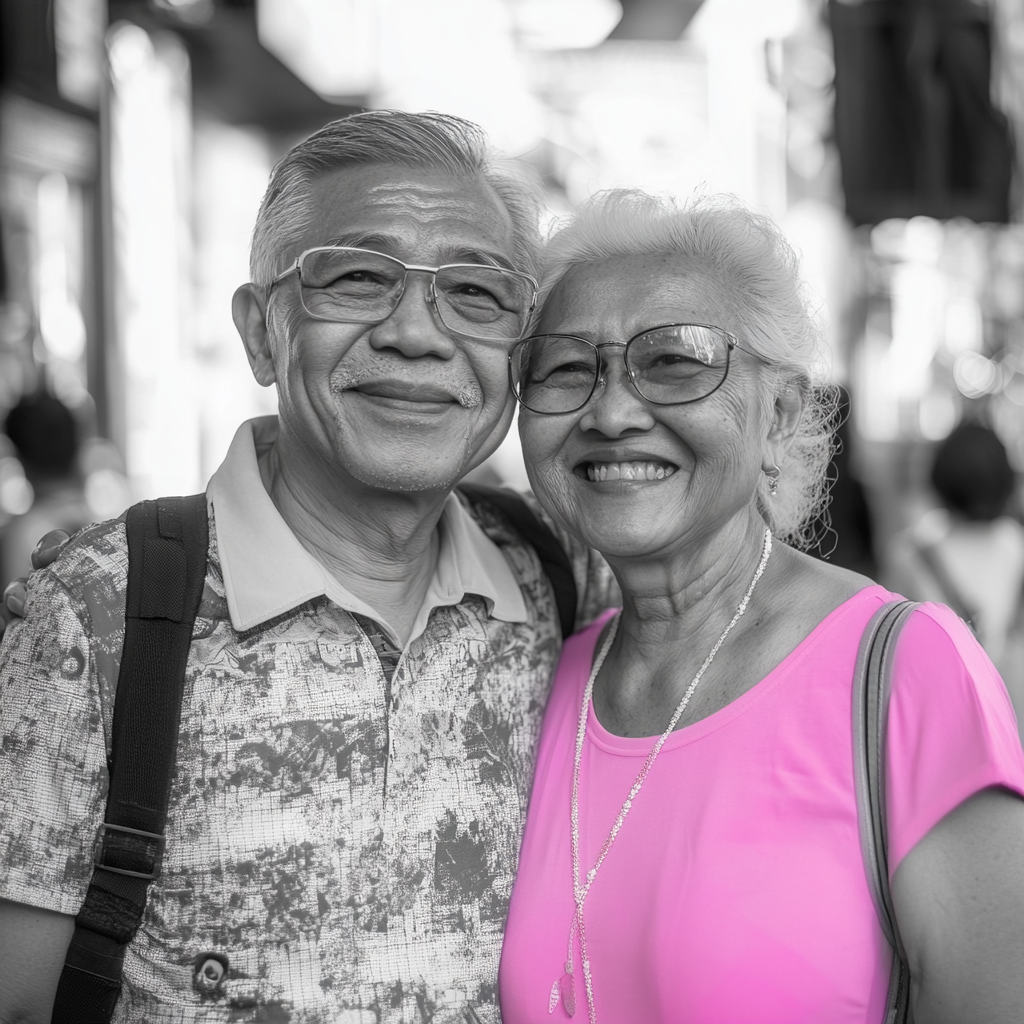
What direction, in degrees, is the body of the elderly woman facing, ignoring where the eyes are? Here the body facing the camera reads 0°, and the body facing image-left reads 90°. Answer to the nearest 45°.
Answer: approximately 45°

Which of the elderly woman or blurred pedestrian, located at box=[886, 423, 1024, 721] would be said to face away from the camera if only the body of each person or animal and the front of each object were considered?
the blurred pedestrian

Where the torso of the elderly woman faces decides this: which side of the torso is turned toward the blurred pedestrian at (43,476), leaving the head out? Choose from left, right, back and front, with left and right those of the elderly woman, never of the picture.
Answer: right

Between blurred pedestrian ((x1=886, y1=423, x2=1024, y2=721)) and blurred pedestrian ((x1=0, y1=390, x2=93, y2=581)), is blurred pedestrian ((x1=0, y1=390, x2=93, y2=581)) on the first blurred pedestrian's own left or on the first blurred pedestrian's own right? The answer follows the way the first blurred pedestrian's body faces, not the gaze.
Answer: on the first blurred pedestrian's own left

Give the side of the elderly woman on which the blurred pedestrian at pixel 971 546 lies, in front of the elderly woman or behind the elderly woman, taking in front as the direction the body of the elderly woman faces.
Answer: behind

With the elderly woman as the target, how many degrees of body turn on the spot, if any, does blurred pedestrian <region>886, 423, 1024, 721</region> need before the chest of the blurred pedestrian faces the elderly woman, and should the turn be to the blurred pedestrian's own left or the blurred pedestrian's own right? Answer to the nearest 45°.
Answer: approximately 180°

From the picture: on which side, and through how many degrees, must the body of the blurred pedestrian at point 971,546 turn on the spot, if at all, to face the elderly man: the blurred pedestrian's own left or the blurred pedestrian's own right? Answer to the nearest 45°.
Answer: approximately 180°

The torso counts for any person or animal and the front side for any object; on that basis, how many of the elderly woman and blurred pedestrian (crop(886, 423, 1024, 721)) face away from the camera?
1

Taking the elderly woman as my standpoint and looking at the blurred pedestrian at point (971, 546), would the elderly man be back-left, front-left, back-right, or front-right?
back-left

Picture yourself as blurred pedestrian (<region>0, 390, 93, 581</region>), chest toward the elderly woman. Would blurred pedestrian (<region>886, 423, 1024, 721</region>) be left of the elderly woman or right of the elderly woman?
left

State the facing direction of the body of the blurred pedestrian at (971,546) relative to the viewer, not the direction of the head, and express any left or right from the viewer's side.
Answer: facing away from the viewer
